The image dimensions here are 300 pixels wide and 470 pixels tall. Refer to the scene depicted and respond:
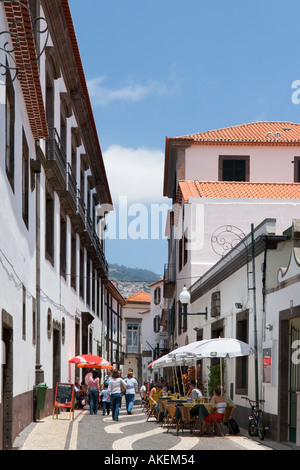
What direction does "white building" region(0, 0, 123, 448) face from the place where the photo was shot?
facing to the right of the viewer

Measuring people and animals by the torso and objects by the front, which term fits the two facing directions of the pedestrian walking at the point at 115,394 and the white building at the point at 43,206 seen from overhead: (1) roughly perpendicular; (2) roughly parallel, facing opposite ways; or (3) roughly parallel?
roughly perpendicular
